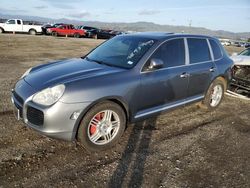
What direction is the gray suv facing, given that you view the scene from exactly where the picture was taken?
facing the viewer and to the left of the viewer

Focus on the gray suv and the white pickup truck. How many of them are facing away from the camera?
0

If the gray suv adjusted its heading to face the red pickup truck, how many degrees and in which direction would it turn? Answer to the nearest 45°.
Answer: approximately 135° to its right

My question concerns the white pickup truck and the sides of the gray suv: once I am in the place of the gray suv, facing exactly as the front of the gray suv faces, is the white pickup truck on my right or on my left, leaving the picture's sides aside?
on my right

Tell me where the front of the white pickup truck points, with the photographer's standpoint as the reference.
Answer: facing to the left of the viewer

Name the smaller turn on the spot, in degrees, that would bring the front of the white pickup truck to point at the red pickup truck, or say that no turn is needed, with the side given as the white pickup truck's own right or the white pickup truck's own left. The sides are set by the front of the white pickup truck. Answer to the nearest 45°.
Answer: approximately 180°

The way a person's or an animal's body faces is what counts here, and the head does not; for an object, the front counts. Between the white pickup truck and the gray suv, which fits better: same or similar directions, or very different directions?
same or similar directions

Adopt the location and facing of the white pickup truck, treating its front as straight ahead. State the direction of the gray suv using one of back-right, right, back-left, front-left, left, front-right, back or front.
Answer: left
